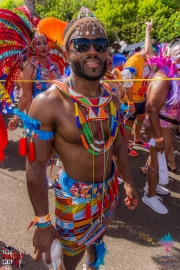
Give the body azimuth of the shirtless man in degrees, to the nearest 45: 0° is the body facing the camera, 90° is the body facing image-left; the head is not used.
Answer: approximately 315°
